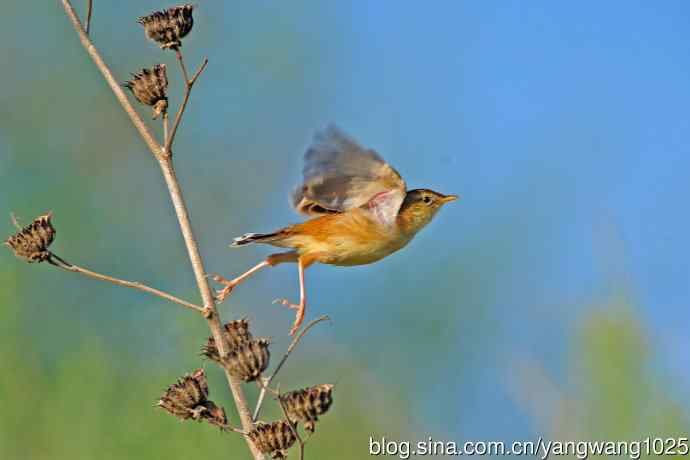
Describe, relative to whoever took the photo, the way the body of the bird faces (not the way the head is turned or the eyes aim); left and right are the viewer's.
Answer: facing to the right of the viewer

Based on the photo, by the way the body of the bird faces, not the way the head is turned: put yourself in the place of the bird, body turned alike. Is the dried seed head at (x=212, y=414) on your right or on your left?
on your right

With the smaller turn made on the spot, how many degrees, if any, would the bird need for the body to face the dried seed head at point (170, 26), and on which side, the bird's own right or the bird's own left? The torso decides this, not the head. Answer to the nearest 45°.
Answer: approximately 135° to the bird's own right

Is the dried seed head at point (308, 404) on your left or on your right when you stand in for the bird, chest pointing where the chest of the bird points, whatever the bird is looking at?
on your right

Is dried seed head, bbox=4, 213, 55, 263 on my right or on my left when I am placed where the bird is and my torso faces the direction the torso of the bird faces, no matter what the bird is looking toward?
on my right

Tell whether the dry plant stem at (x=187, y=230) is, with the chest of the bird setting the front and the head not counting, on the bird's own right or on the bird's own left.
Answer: on the bird's own right

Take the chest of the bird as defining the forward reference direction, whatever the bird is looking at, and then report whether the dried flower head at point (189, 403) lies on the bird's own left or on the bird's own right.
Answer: on the bird's own right
